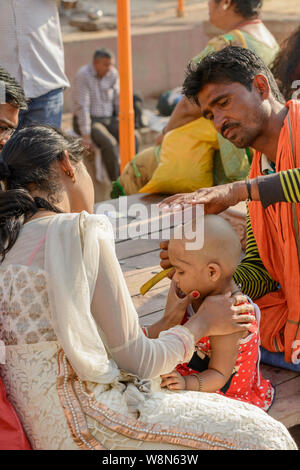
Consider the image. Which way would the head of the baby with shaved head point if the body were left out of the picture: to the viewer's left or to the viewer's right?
to the viewer's left

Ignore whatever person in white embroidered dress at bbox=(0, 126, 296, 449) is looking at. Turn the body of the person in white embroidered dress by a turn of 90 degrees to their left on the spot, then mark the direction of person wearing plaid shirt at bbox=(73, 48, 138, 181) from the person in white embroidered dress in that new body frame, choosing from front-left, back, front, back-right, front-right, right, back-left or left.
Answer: front-right

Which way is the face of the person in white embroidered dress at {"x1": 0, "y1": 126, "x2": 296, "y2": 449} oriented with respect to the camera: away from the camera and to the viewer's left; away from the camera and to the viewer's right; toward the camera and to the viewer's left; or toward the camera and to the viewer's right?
away from the camera and to the viewer's right

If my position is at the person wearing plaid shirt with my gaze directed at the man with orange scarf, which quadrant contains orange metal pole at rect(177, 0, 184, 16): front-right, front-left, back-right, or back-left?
back-left

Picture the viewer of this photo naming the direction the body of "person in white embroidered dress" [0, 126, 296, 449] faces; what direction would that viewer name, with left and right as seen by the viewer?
facing away from the viewer and to the right of the viewer

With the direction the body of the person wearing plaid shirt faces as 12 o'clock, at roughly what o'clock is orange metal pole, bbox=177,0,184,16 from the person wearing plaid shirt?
The orange metal pole is roughly at 8 o'clock from the person wearing plaid shirt.

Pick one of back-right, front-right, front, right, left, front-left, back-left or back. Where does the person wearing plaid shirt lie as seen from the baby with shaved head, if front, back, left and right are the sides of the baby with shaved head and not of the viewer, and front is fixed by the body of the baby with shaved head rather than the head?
right

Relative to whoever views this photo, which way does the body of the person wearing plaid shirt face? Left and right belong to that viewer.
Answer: facing the viewer and to the right of the viewer

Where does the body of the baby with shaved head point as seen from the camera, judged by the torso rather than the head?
to the viewer's left
